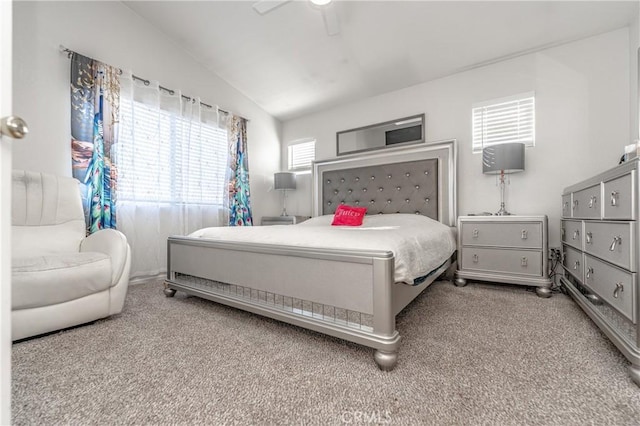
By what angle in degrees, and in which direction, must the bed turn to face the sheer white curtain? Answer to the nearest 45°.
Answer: approximately 90° to its right

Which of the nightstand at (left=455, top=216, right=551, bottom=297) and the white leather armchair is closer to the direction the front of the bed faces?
the white leather armchair

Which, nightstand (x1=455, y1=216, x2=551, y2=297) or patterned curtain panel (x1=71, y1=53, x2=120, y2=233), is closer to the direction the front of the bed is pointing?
the patterned curtain panel

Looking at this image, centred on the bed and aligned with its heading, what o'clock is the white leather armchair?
The white leather armchair is roughly at 2 o'clock from the bed.

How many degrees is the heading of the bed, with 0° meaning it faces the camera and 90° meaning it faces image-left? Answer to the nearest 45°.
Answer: approximately 45°

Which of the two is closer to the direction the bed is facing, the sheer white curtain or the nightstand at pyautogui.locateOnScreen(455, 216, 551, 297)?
the sheer white curtain

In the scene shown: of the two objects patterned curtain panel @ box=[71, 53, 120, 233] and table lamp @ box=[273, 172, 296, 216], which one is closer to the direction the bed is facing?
the patterned curtain panel

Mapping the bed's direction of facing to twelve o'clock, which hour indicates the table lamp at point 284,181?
The table lamp is roughly at 4 o'clock from the bed.
